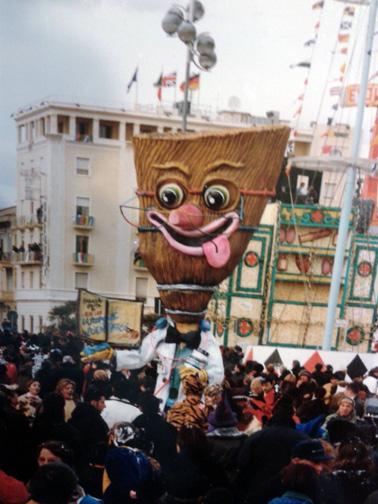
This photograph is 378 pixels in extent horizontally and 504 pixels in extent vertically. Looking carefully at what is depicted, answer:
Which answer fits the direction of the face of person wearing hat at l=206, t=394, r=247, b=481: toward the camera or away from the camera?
away from the camera

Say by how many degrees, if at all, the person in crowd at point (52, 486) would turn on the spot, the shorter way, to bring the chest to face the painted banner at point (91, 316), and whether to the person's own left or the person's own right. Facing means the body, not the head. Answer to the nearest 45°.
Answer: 0° — they already face it

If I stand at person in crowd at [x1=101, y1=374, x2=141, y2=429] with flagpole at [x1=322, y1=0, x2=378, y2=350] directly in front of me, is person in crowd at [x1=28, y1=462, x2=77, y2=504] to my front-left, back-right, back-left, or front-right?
back-right

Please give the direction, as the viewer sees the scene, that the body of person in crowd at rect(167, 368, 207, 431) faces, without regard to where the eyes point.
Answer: away from the camera

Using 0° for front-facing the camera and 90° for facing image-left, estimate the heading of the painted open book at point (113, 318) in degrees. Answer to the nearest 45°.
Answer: approximately 0°

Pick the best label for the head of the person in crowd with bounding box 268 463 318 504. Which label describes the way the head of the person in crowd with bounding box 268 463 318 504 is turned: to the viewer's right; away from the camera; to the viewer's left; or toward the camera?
away from the camera

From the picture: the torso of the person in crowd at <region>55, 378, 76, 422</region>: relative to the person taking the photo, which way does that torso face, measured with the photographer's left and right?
facing the viewer and to the right of the viewer

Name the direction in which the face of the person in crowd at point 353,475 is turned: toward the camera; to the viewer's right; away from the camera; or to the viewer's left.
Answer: away from the camera

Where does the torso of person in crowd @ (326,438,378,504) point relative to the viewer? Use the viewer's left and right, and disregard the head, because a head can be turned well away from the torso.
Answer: facing away from the viewer
